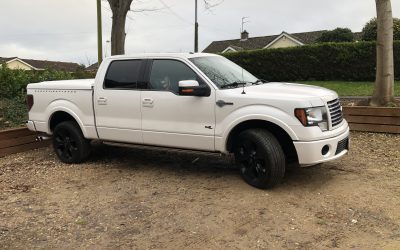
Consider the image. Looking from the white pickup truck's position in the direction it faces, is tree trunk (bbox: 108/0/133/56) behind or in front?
behind

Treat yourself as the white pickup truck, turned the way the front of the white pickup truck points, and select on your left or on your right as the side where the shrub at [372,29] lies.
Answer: on your left

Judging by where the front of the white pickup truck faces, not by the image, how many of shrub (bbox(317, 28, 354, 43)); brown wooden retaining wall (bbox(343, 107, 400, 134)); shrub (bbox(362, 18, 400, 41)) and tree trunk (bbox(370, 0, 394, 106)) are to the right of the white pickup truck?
0

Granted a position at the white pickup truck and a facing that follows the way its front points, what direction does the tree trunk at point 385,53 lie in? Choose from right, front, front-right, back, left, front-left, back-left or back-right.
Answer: left

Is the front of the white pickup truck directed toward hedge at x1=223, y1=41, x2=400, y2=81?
no

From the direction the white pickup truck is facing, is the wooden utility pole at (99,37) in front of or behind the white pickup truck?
behind

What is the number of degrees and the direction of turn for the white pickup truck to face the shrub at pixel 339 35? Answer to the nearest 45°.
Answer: approximately 135° to its left

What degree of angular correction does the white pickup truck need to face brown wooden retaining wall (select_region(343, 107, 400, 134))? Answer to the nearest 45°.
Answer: approximately 90° to its left

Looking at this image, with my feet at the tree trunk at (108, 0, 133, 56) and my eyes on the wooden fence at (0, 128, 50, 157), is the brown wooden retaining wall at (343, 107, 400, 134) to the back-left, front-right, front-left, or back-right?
front-left

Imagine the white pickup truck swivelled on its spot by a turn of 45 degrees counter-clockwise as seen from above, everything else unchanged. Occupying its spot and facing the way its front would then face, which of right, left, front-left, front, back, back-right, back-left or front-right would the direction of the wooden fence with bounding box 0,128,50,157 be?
back-left

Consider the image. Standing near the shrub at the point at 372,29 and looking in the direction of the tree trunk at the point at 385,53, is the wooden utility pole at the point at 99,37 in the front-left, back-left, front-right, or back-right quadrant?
front-right

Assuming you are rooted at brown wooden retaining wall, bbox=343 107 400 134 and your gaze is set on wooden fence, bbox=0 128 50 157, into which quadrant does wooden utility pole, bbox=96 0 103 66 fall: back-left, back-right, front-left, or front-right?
front-right

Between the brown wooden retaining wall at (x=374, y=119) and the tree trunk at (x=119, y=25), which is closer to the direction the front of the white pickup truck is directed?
the brown wooden retaining wall
